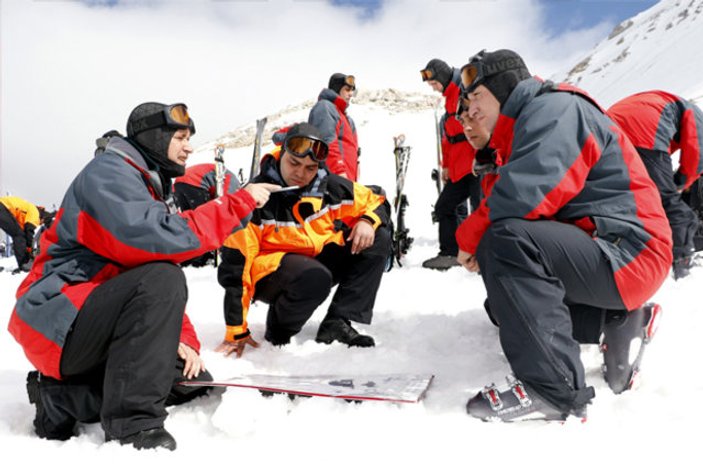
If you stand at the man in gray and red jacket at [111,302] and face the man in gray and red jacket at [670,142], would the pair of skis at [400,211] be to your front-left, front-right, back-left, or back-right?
front-left

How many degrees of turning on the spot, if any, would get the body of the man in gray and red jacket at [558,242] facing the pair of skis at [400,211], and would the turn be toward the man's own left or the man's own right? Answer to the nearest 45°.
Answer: approximately 45° to the man's own right

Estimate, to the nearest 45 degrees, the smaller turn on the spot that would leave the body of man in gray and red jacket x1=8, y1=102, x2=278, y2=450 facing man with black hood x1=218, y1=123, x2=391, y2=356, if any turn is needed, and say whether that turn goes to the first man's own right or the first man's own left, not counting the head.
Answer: approximately 45° to the first man's own left

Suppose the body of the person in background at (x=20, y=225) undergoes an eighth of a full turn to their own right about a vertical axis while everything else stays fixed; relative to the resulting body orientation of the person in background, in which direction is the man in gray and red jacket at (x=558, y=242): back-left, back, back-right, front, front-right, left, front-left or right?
front-right

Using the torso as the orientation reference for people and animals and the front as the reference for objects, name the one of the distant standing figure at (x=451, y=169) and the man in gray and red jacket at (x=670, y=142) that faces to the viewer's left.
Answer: the distant standing figure

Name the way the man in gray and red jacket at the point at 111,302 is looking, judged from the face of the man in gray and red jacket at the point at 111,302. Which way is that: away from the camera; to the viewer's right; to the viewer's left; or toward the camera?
to the viewer's right

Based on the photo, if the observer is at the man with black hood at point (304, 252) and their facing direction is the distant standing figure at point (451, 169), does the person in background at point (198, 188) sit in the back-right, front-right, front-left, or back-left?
front-left

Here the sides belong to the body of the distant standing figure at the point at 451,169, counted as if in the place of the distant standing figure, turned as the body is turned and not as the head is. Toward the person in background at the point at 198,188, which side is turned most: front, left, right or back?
front

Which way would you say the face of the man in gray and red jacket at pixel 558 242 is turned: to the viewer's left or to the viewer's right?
to the viewer's left

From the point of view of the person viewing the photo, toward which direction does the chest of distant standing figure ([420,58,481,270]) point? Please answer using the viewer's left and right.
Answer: facing to the left of the viewer

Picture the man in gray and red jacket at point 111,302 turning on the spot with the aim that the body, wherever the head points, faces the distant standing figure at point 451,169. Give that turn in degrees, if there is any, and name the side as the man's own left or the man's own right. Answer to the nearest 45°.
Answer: approximately 45° to the man's own left

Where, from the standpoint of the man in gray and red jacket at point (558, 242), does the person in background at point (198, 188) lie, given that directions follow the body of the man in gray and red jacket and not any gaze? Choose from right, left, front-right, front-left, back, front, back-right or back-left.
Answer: front-right

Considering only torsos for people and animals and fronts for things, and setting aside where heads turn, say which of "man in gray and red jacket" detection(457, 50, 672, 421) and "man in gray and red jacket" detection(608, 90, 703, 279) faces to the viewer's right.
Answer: "man in gray and red jacket" detection(608, 90, 703, 279)

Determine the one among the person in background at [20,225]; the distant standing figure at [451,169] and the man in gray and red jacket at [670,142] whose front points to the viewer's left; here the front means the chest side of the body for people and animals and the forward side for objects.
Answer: the distant standing figure

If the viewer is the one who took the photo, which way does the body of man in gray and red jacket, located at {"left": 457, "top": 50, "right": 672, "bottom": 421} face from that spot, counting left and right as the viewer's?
facing to the left of the viewer
